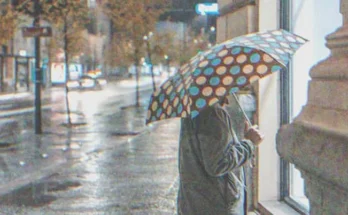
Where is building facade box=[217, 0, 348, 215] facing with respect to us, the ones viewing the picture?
facing the viewer and to the left of the viewer

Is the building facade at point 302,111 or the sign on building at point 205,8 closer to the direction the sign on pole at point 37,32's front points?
the building facade

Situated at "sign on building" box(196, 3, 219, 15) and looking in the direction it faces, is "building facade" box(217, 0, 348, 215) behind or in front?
in front

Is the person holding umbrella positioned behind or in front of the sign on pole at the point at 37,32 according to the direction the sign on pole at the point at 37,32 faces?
in front

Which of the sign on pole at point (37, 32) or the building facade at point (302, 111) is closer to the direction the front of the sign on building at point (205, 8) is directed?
the building facade

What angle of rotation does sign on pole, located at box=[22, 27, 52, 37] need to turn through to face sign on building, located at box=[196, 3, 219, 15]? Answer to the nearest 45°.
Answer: approximately 135° to its left

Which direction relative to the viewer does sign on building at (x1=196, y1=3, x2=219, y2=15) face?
toward the camera

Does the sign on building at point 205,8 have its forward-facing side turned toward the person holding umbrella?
yes

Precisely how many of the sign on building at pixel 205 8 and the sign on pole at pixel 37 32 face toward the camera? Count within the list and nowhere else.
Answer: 2
